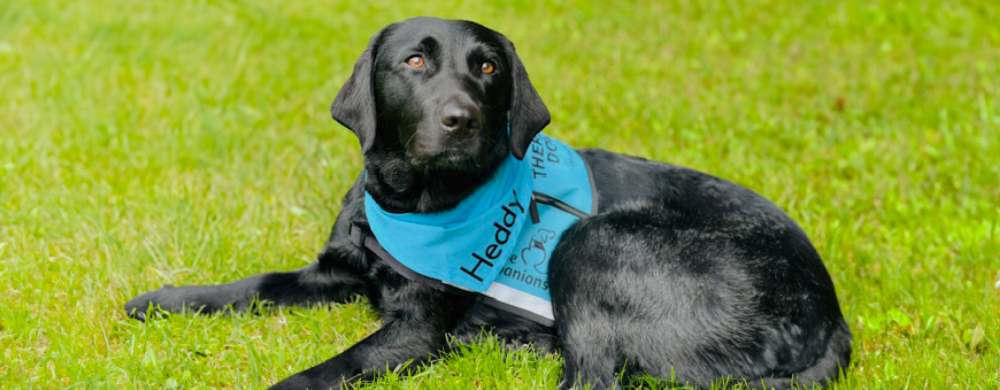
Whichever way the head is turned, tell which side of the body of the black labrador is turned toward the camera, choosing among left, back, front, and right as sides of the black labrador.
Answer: left
